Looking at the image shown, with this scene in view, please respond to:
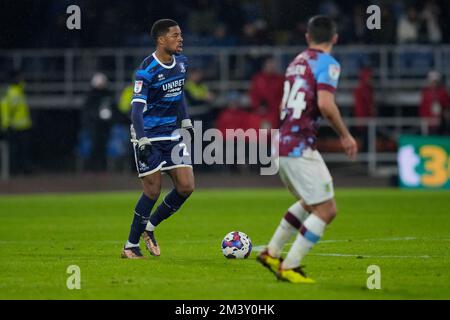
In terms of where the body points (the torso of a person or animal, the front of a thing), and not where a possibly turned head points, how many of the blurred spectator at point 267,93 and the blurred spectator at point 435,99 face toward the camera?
2

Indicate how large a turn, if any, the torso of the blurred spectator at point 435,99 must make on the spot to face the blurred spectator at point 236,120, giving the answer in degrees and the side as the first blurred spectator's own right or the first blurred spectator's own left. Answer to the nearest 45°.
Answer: approximately 90° to the first blurred spectator's own right

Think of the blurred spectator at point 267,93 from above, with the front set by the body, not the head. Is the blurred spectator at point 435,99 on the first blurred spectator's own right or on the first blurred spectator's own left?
on the first blurred spectator's own left

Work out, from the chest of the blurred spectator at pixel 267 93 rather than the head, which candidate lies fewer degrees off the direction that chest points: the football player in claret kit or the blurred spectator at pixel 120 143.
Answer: the football player in claret kit

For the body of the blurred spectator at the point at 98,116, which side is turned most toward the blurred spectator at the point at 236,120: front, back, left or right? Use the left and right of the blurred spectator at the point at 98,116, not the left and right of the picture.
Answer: left

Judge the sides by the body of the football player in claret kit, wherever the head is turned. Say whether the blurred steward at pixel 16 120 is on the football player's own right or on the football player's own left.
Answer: on the football player's own left

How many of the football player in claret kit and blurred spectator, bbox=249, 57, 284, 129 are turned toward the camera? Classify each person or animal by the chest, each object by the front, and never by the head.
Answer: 1

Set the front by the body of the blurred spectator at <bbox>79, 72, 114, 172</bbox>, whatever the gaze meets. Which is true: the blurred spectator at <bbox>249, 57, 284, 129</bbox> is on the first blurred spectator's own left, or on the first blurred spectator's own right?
on the first blurred spectator's own left

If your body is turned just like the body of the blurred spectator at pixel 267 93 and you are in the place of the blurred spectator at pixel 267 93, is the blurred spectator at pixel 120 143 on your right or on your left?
on your right
